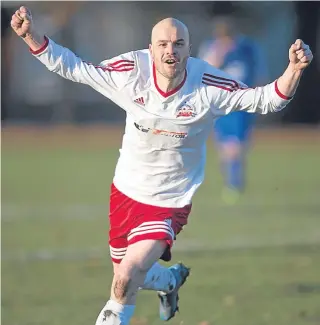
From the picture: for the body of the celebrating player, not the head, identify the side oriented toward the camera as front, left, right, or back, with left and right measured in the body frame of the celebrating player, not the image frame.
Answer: front

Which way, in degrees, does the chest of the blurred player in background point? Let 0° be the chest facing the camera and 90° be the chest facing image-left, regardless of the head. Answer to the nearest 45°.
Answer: approximately 45°

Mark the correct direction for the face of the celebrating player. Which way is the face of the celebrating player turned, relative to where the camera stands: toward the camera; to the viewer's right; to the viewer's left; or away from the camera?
toward the camera

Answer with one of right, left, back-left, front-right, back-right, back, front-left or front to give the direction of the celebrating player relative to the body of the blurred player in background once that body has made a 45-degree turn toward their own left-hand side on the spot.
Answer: front
